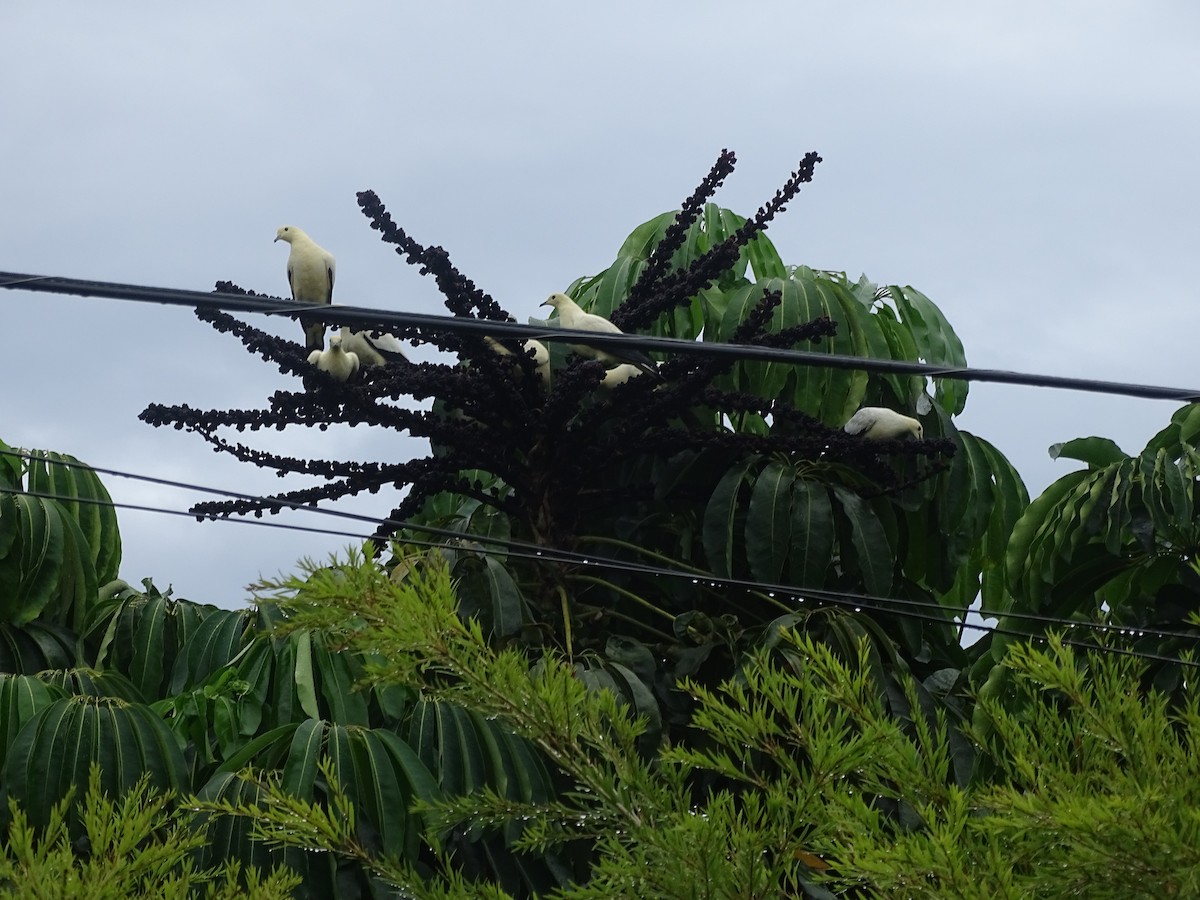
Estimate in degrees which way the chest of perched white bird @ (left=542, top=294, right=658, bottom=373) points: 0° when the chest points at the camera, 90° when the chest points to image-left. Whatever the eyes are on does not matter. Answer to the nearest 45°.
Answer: approximately 90°

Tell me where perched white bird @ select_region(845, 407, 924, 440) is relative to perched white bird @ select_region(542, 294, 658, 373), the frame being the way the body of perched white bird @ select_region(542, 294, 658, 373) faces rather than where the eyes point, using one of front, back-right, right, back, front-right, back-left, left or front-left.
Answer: back

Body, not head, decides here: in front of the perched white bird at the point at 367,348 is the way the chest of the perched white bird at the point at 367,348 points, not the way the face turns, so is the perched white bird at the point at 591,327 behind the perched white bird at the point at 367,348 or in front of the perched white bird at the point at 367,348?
behind

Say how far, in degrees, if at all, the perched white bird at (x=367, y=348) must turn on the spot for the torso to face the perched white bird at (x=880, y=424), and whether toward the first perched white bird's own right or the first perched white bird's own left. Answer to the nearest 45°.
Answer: approximately 135° to the first perched white bird's own left

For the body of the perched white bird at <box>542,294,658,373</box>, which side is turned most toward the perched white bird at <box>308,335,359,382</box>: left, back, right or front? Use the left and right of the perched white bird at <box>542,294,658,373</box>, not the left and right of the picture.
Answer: front

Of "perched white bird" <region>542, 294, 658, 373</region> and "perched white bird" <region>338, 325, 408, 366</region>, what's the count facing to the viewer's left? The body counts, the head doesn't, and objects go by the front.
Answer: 2

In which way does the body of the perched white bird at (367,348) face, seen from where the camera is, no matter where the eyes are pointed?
to the viewer's left

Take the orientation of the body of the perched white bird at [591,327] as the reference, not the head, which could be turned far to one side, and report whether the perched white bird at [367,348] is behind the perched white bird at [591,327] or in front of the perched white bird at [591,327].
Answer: in front

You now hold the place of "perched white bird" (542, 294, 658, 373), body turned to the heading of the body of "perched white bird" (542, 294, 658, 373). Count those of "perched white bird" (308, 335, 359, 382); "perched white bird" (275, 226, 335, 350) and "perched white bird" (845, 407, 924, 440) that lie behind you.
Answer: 1
